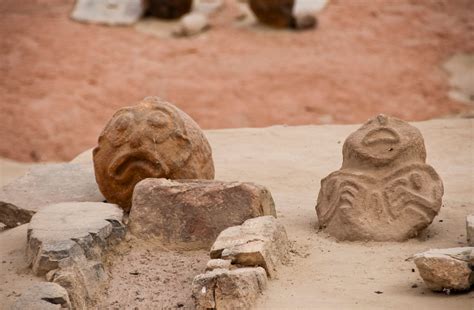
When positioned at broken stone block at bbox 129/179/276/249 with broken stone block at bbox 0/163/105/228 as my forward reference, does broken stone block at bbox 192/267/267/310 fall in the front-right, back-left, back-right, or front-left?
back-left

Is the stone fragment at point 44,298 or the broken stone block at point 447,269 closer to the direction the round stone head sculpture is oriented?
the stone fragment

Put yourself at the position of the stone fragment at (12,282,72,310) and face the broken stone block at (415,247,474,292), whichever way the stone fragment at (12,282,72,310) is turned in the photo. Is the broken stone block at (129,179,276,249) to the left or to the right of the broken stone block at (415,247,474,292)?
left

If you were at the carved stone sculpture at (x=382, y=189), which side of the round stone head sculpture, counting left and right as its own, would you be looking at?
left

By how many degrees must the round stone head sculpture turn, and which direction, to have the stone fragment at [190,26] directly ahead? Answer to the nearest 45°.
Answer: approximately 135° to its right

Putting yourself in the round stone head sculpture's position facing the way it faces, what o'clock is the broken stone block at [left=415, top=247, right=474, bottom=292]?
The broken stone block is roughly at 9 o'clock from the round stone head sculpture.

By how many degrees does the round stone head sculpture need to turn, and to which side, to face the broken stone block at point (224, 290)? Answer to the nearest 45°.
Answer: approximately 45° to its left

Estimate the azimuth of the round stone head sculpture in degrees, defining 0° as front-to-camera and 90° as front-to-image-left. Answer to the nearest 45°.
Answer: approximately 45°

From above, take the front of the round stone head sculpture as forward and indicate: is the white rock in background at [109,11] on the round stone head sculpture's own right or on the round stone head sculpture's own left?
on the round stone head sculpture's own right

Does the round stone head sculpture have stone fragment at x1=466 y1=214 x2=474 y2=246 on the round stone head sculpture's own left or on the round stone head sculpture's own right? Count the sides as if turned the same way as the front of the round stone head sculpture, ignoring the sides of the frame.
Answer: on the round stone head sculpture's own left

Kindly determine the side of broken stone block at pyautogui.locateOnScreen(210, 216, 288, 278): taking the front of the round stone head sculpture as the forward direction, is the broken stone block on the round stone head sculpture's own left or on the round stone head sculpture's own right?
on the round stone head sculpture's own left

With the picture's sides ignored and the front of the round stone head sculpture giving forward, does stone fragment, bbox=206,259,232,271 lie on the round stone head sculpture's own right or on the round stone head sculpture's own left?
on the round stone head sculpture's own left

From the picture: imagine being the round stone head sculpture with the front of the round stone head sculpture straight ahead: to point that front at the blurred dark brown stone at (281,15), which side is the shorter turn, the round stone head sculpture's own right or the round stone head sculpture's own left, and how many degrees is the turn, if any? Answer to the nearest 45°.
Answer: approximately 135° to the round stone head sculpture's own right
